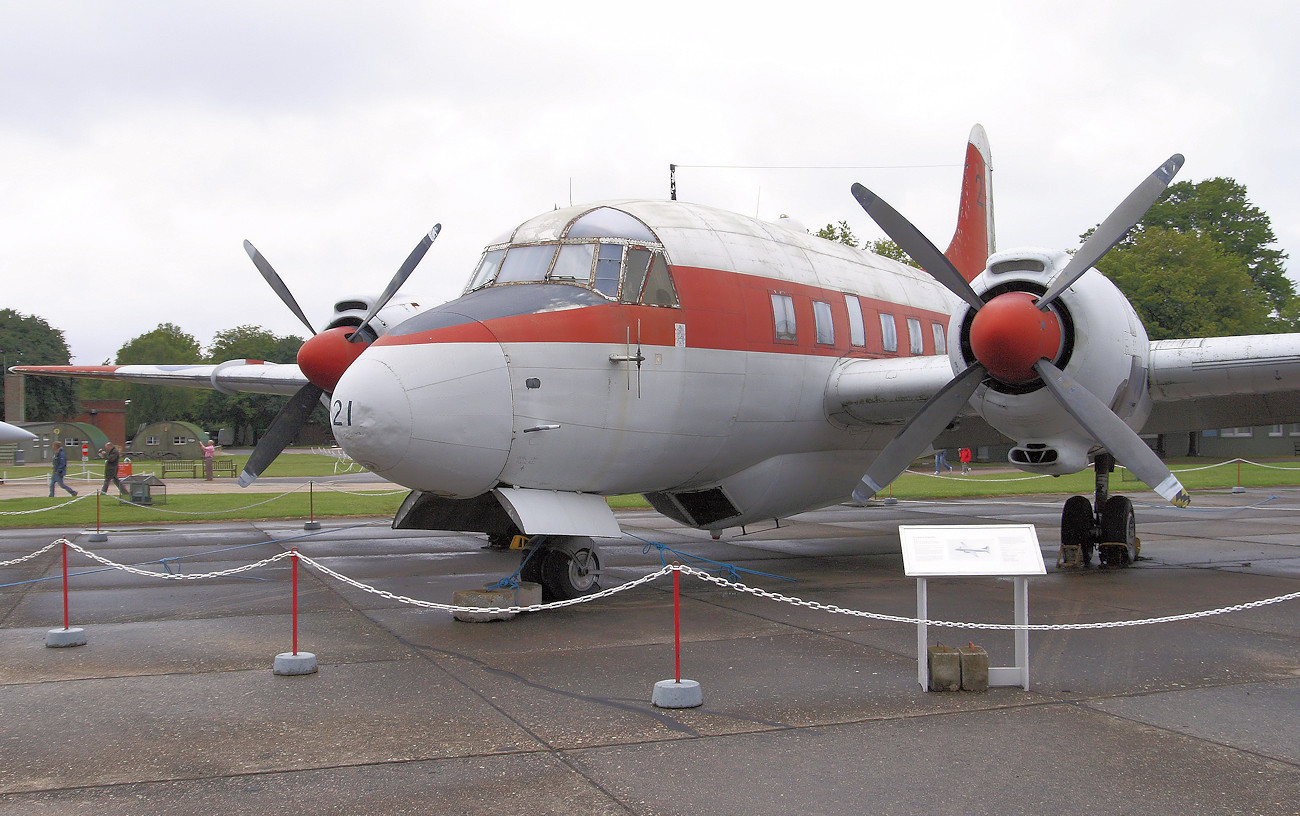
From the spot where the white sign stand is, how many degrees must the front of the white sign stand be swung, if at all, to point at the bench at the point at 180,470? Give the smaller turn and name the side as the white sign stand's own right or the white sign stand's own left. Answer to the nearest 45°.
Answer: approximately 135° to the white sign stand's own right

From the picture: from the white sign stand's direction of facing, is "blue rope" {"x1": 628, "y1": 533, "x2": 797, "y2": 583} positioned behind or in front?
behind

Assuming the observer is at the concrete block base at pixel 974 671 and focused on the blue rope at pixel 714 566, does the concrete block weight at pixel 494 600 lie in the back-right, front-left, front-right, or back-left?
front-left

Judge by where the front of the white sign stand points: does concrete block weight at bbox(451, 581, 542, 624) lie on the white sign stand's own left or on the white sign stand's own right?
on the white sign stand's own right

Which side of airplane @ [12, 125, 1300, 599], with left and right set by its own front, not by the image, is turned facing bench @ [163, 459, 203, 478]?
right

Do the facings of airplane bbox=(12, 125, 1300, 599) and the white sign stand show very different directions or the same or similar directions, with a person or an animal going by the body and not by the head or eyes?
same or similar directions

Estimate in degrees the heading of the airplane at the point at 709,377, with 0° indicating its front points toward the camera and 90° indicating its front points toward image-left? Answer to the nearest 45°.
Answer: approximately 45°

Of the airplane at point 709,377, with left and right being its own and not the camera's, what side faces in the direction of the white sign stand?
left

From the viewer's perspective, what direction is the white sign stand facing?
toward the camera

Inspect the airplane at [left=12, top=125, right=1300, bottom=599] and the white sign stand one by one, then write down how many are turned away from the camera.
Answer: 0
